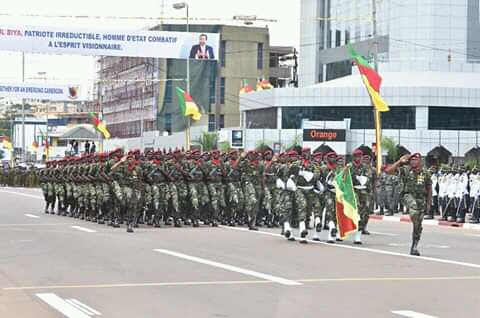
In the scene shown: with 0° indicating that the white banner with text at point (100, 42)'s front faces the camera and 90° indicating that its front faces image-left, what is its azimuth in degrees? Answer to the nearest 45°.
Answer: approximately 0°

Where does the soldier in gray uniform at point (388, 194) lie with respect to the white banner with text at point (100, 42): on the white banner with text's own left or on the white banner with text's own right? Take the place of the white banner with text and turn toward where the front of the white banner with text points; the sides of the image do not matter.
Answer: on the white banner with text's own left

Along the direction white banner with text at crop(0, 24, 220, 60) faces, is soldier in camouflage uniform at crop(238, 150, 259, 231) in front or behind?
in front

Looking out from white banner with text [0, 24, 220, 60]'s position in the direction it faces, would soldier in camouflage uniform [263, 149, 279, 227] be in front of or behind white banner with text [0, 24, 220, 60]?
in front

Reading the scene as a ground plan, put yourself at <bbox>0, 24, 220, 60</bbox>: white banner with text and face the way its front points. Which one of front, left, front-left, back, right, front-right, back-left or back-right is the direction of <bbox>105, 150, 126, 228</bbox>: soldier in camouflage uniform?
front

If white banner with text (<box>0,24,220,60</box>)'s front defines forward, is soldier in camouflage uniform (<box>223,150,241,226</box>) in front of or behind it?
in front

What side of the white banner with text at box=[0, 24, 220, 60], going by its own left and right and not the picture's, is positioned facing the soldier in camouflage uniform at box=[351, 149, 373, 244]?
front
